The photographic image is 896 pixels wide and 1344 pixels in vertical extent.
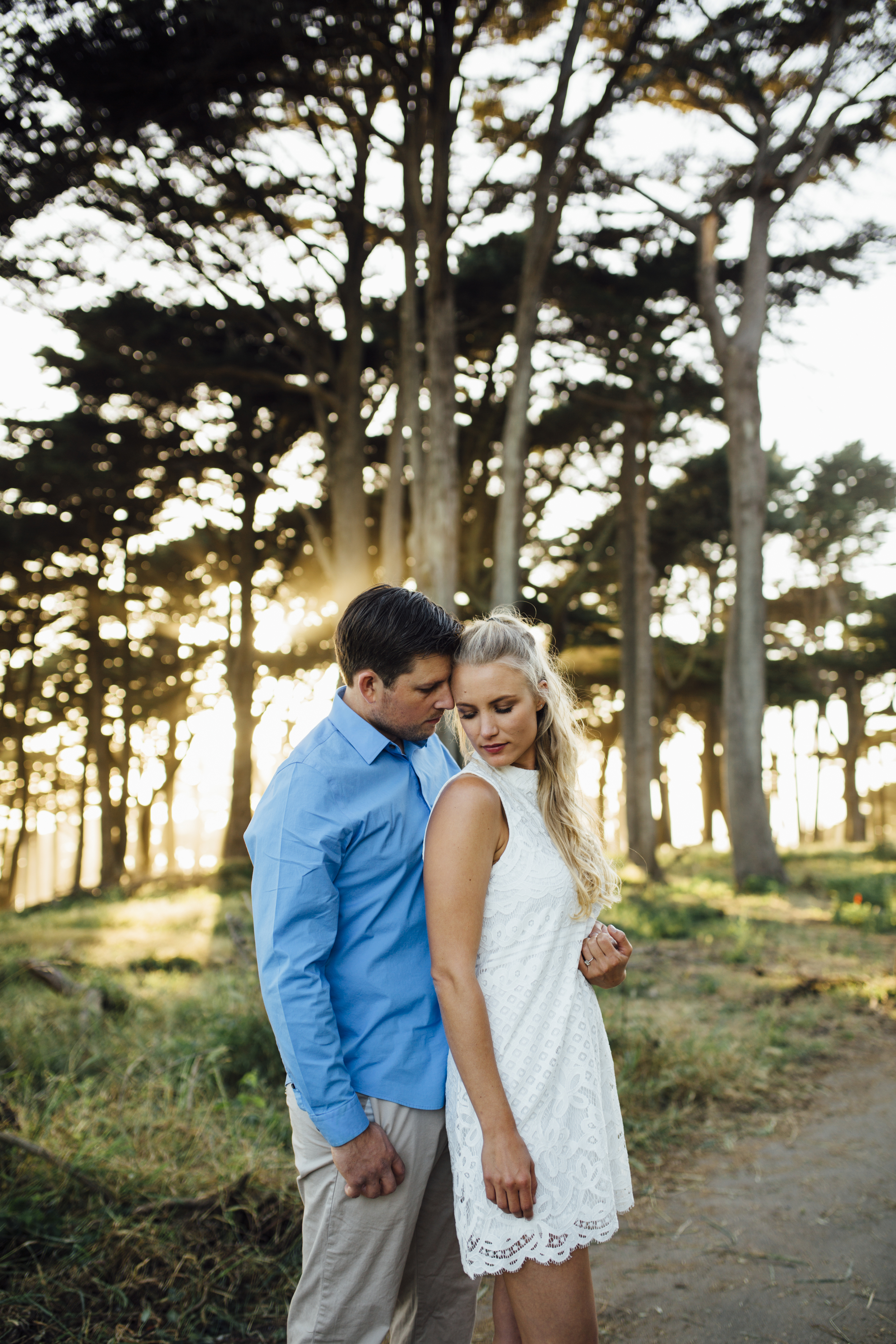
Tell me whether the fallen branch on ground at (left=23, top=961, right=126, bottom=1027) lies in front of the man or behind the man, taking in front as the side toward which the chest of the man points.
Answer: behind

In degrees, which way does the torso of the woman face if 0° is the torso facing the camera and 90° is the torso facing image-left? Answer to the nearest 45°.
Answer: approximately 315°

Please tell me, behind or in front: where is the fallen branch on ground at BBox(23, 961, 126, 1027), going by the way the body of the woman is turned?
behind

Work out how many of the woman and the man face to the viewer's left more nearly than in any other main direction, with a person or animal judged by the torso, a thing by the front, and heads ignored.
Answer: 0

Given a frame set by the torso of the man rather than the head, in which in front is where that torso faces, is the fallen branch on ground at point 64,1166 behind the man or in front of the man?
behind

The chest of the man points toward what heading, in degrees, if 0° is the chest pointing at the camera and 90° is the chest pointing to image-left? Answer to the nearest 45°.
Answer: approximately 315°

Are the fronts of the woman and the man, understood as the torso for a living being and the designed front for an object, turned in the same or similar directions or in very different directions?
same or similar directions

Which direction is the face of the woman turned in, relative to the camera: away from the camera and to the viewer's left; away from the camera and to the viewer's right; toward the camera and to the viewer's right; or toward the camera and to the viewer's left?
toward the camera and to the viewer's left

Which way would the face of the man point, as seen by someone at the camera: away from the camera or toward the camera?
toward the camera
